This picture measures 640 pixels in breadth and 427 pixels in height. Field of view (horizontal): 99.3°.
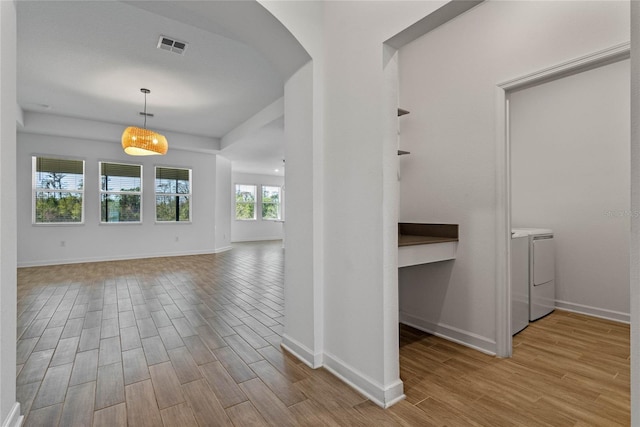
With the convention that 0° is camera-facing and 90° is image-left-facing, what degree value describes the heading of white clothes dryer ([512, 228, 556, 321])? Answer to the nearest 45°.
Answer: approximately 315°

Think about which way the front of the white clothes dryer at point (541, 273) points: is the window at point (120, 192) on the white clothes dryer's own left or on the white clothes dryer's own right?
on the white clothes dryer's own right

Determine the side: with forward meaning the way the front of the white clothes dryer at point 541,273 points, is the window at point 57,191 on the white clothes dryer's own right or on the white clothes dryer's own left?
on the white clothes dryer's own right

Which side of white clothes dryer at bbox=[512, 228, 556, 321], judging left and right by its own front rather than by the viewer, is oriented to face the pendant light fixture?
right

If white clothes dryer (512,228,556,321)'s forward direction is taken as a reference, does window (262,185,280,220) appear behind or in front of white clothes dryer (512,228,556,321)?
behind

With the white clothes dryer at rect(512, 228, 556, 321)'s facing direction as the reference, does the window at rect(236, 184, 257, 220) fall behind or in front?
behind
